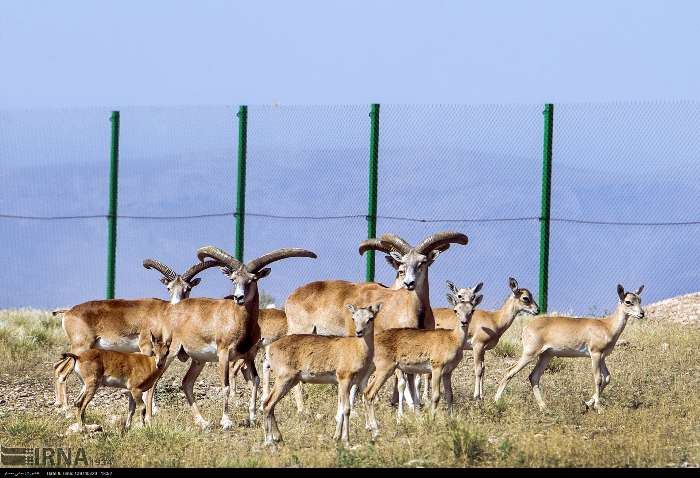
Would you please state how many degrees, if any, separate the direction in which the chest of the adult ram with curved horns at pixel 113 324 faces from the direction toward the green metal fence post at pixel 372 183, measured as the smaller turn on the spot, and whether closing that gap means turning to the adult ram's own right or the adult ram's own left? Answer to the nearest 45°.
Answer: approximately 45° to the adult ram's own left

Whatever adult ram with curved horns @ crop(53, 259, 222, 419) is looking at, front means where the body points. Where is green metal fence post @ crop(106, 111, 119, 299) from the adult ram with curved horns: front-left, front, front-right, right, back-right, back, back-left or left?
left

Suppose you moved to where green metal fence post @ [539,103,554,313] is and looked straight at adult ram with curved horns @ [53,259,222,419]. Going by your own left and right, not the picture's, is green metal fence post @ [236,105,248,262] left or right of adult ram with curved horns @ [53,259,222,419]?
right

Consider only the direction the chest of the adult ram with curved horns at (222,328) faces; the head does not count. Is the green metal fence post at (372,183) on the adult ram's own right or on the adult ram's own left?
on the adult ram's own left

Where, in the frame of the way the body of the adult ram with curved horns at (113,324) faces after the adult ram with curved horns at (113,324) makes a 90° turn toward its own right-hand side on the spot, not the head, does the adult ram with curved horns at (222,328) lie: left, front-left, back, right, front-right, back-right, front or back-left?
front-left

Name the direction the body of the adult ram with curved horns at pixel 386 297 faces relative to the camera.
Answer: to the viewer's right

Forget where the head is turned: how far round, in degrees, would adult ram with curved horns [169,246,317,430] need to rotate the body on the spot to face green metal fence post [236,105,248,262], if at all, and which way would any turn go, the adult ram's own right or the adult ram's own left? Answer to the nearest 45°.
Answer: approximately 135° to the adult ram's own left

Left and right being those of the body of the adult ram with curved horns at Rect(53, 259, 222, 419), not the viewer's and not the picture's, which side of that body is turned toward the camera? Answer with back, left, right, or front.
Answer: right

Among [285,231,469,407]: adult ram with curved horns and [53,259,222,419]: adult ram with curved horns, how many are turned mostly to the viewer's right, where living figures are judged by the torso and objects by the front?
2

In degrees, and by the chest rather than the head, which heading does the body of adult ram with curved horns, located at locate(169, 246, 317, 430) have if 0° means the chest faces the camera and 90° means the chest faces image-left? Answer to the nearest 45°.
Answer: approximately 315°

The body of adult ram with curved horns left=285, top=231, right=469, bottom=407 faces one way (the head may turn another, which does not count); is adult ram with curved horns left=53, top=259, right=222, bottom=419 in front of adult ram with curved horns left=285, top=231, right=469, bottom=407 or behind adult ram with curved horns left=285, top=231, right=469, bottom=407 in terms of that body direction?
behind
